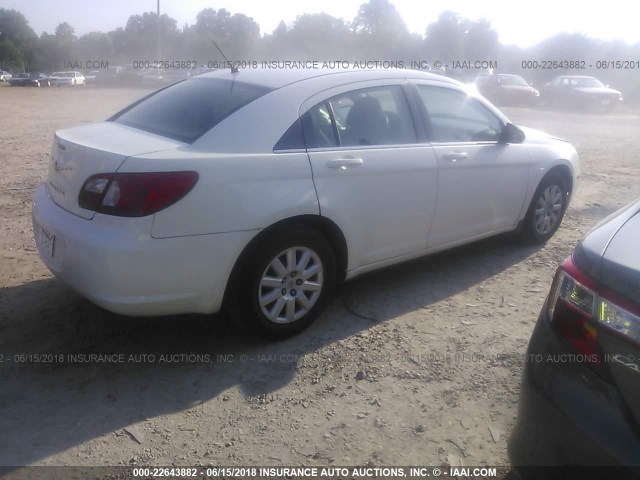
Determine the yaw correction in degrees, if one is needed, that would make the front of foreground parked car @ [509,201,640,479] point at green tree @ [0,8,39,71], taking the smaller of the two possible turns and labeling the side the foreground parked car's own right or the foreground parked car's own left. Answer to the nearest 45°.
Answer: approximately 90° to the foreground parked car's own left

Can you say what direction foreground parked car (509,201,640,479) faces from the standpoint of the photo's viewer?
facing away from the viewer and to the right of the viewer

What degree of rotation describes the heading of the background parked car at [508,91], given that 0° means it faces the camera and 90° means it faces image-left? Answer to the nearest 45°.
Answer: approximately 315°

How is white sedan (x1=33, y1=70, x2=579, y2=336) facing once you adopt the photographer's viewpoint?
facing away from the viewer and to the right of the viewer

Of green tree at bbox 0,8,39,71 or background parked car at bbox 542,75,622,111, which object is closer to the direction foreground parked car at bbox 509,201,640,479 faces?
the background parked car

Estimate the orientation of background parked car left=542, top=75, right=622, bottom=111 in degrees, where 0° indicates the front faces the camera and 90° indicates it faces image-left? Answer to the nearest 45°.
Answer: approximately 315°

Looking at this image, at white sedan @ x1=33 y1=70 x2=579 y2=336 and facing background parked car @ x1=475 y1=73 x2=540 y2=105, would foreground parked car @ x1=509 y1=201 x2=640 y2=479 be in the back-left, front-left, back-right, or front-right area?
back-right

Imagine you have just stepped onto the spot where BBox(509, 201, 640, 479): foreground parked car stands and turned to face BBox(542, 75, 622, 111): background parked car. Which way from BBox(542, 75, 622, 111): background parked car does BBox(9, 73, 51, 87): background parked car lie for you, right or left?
left
